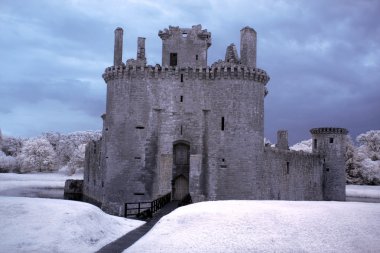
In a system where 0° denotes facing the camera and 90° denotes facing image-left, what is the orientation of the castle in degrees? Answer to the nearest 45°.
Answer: approximately 0°
